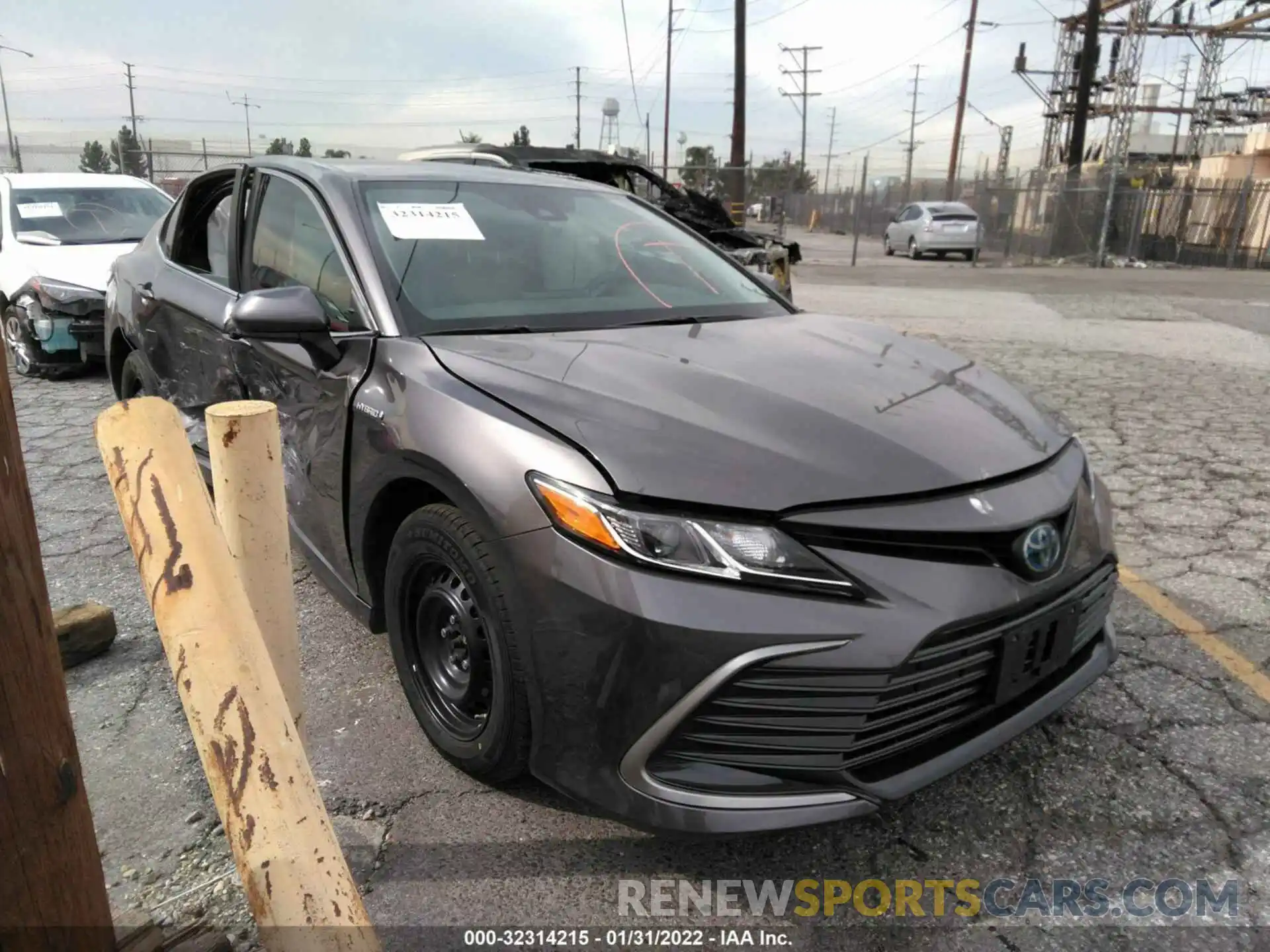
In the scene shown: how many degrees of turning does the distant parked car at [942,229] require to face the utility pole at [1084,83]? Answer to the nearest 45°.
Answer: approximately 90° to its right

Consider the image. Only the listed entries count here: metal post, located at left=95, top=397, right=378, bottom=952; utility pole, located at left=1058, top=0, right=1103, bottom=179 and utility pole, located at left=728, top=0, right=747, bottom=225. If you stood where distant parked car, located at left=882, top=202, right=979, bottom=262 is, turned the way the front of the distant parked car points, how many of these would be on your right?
1

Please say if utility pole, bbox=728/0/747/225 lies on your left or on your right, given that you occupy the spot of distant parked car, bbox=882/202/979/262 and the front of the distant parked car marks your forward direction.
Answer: on your left

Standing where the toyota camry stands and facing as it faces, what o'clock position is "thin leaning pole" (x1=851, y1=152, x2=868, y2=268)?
The thin leaning pole is roughly at 8 o'clock from the toyota camry.

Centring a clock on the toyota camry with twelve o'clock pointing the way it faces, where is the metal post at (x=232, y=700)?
The metal post is roughly at 3 o'clock from the toyota camry.

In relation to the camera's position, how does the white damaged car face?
facing the viewer and to the right of the viewer

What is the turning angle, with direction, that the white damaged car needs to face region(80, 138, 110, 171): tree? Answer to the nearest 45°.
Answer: approximately 135° to its left

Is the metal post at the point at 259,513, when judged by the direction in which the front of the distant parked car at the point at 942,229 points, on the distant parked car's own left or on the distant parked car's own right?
on the distant parked car's own left

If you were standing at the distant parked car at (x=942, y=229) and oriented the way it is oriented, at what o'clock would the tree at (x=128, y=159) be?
The tree is roughly at 10 o'clock from the distant parked car.

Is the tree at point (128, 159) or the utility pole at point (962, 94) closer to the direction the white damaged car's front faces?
the utility pole

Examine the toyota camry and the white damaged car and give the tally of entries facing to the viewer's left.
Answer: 0

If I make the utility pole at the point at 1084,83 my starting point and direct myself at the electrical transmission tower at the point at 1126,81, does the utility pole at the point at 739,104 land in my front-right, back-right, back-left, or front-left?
back-left

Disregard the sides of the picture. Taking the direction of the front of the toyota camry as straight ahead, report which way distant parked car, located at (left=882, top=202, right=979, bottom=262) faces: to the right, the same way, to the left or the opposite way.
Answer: the opposite way

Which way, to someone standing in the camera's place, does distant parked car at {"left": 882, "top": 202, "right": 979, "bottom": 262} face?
facing away from the viewer and to the left of the viewer
